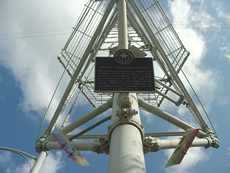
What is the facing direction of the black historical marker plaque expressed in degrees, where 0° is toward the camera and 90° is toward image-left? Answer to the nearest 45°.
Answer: approximately 0°
